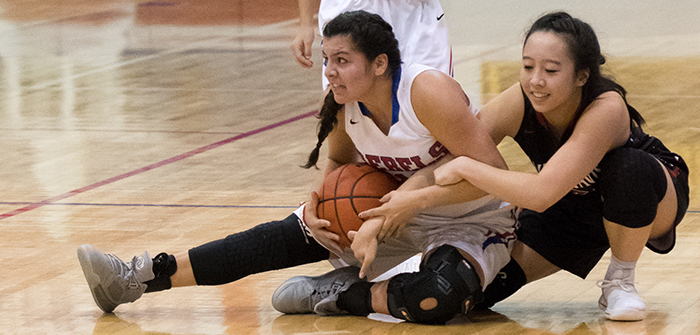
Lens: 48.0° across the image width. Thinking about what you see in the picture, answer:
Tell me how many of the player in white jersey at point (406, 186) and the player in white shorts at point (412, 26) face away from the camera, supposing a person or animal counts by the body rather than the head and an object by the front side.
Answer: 0

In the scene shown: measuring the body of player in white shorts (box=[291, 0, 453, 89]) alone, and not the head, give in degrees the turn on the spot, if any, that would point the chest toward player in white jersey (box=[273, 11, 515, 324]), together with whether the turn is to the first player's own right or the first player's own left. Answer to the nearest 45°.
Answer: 0° — they already face them

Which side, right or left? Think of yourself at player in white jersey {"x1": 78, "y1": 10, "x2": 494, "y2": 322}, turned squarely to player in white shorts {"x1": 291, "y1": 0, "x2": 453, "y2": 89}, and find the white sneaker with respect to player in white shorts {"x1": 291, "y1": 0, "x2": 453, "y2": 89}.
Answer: right

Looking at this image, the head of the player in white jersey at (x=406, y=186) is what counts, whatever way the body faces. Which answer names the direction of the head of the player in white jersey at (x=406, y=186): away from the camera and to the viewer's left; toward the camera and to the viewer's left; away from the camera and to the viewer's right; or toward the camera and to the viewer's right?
toward the camera and to the viewer's left

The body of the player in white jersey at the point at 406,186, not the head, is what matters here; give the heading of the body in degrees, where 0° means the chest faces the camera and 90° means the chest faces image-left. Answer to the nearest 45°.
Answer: approximately 45°

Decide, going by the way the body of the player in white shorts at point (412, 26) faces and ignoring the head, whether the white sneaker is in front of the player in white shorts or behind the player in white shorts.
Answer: in front

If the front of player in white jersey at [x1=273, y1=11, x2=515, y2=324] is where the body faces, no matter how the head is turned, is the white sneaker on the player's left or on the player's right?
on the player's left

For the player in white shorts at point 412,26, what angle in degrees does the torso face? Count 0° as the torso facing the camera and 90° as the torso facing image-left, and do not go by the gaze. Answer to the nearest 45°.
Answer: approximately 0°
